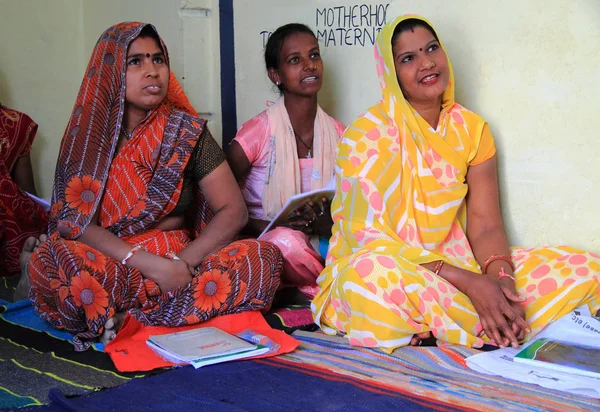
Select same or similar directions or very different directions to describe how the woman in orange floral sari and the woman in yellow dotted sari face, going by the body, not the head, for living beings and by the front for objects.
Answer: same or similar directions

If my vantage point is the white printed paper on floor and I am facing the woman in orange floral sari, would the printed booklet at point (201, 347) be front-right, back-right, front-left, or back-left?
front-left

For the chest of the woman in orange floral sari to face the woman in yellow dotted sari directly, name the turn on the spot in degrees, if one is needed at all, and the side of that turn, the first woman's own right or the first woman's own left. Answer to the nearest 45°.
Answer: approximately 45° to the first woman's own left

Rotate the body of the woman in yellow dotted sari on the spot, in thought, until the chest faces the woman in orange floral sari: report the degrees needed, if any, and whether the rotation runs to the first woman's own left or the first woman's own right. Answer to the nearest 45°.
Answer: approximately 135° to the first woman's own right

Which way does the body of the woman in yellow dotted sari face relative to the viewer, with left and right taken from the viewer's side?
facing the viewer and to the right of the viewer

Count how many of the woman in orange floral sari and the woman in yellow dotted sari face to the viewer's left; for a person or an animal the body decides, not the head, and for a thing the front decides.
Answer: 0

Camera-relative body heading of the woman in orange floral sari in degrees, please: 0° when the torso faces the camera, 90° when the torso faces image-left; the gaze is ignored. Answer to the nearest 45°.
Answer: approximately 315°

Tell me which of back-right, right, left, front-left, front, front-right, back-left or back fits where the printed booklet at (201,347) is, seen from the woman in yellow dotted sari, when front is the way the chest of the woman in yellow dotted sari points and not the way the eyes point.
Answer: right
